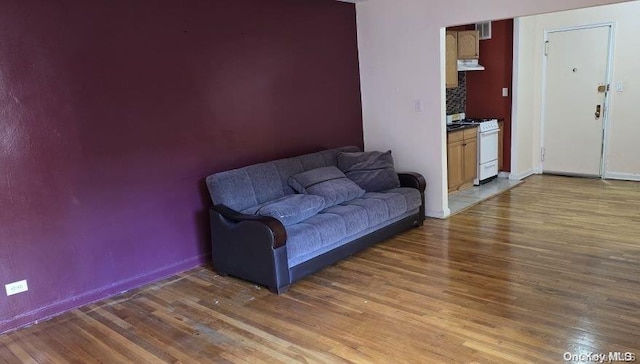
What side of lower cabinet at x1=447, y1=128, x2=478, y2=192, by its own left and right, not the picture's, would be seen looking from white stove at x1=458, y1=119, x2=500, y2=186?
left

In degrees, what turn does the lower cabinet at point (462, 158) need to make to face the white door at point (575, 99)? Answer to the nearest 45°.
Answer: approximately 90° to its left

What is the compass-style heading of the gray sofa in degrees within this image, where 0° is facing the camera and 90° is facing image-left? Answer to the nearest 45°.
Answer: approximately 315°

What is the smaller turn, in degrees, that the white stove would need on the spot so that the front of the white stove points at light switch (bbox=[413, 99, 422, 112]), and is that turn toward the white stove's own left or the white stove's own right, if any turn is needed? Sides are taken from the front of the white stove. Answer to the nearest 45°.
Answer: approximately 90° to the white stove's own right

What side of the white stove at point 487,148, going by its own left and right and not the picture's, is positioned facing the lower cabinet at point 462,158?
right

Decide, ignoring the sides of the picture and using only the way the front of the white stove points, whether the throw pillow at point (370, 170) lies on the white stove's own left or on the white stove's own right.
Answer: on the white stove's own right

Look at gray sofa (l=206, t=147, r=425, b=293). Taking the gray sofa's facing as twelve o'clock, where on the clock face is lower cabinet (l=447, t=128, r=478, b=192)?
The lower cabinet is roughly at 9 o'clock from the gray sofa.

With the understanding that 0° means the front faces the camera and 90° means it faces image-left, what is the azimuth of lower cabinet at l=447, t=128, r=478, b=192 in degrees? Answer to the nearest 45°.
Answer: approximately 315°

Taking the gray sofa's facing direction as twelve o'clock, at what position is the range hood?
The range hood is roughly at 9 o'clock from the gray sofa.

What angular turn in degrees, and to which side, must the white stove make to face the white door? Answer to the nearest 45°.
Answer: approximately 90° to its left
